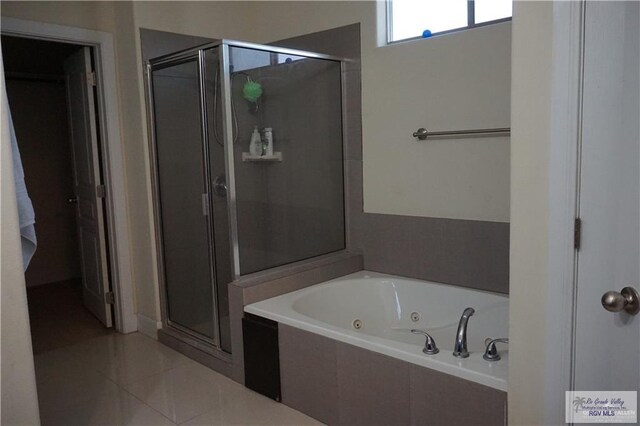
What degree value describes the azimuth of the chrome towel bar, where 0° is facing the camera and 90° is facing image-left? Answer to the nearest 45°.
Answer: approximately 45°

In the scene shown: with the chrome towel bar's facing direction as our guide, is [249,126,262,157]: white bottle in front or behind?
in front

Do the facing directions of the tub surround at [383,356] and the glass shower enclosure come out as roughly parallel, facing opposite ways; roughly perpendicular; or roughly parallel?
roughly parallel

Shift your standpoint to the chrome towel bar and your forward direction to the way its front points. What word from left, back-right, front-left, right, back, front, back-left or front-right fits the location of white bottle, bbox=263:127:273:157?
front-right

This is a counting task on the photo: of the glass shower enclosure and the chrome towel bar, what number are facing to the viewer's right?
0

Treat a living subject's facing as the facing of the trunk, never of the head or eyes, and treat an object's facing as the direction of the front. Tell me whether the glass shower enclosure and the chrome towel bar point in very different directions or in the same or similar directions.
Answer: same or similar directions

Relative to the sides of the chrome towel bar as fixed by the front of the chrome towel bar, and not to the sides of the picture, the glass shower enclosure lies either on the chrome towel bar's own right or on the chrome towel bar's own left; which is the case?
on the chrome towel bar's own right

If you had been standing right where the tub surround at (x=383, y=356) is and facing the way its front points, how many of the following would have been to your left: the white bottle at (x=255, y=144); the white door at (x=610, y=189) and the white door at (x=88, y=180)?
1

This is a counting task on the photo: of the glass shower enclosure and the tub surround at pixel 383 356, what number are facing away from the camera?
0

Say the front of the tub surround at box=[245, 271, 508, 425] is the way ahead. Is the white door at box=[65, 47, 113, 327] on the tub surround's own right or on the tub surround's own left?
on the tub surround's own right

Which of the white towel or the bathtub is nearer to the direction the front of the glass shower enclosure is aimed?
the white towel

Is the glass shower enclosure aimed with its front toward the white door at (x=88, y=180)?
no

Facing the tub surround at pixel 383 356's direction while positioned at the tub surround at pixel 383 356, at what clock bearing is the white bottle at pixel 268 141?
The white bottle is roughly at 3 o'clock from the tub surround.

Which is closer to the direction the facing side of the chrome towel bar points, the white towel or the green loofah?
the white towel

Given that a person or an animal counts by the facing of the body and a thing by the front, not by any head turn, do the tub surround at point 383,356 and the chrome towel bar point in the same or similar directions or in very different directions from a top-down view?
same or similar directions

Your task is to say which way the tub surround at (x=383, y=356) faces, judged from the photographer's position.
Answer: facing the viewer and to the left of the viewer

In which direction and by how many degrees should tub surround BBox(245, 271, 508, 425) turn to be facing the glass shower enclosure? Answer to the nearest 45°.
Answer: approximately 90° to its right
